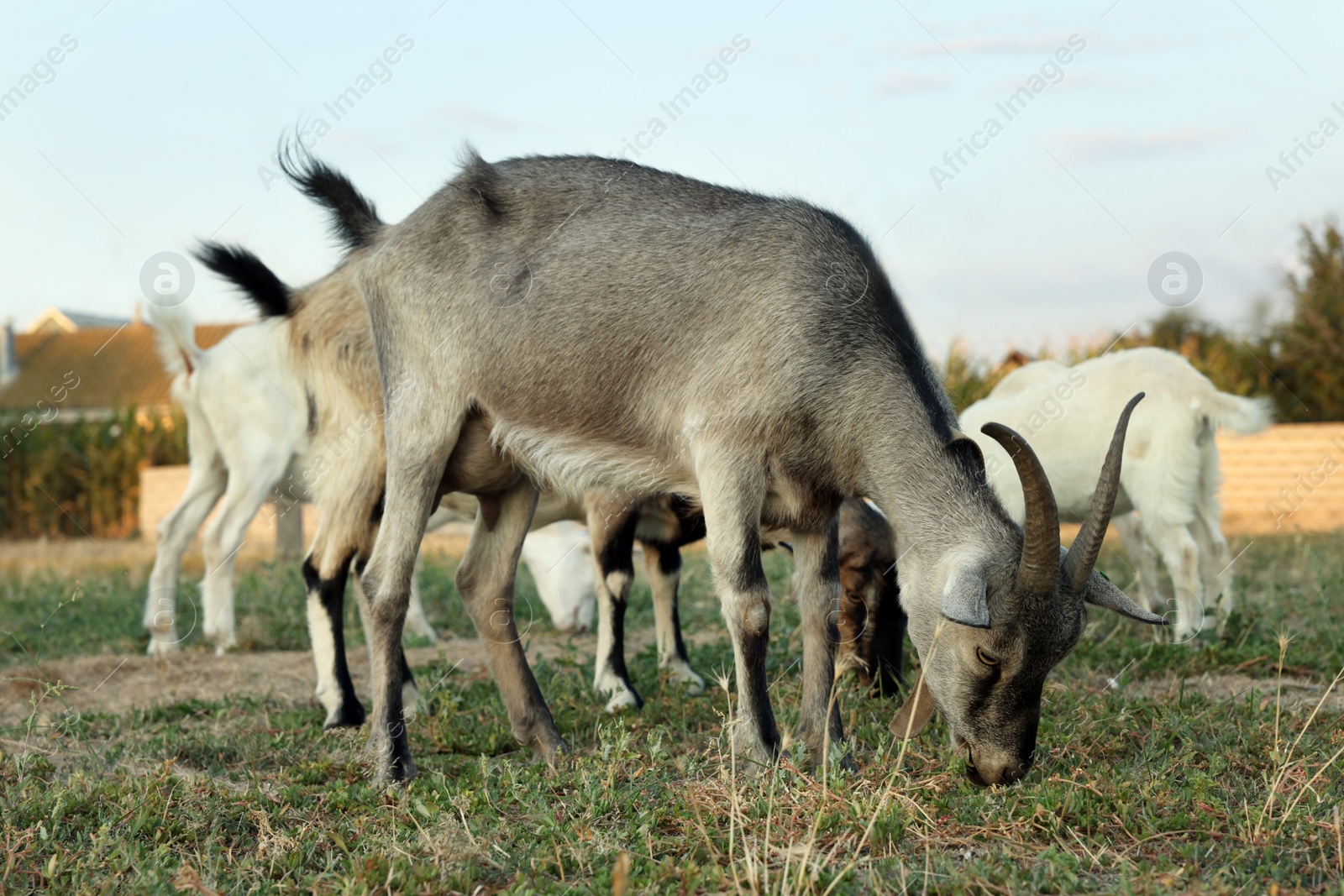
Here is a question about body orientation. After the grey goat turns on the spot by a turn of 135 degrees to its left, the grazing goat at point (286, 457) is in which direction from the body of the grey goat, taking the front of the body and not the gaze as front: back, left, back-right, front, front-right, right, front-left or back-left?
front

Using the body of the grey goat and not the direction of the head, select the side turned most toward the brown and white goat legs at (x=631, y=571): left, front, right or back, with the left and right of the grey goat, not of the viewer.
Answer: left

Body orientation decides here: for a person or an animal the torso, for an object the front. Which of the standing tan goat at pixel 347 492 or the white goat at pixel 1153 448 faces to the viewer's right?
the standing tan goat

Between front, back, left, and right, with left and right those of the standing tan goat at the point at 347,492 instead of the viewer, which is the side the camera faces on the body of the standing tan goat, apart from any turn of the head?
right

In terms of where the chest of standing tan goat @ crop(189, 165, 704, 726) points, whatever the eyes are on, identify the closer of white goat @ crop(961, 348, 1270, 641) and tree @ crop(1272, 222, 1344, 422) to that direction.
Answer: the white goat

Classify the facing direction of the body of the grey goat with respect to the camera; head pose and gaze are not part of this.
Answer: to the viewer's right

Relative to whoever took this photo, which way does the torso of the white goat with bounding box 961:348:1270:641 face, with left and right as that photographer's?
facing away from the viewer and to the left of the viewer

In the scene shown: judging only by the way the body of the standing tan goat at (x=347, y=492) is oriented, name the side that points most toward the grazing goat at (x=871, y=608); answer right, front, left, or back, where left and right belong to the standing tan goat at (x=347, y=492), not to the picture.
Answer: front
